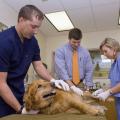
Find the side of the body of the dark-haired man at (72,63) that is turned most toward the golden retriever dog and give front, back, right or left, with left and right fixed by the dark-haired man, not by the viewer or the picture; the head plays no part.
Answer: front

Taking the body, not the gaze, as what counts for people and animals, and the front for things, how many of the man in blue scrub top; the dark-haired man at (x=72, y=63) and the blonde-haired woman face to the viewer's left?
1

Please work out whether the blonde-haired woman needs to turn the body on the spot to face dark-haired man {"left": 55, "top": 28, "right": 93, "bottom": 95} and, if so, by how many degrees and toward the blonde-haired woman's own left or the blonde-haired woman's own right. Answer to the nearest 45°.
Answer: approximately 45° to the blonde-haired woman's own right

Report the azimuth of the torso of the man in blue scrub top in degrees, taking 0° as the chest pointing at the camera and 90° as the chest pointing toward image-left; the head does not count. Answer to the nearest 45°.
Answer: approximately 315°

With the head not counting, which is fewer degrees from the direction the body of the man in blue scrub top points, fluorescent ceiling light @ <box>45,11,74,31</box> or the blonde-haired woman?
the blonde-haired woman

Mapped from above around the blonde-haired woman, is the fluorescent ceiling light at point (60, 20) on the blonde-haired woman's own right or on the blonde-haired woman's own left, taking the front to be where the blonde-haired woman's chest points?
on the blonde-haired woman's own right

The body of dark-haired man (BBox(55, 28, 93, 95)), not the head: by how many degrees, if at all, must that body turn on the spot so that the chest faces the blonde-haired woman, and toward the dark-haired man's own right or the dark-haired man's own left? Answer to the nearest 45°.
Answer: approximately 45° to the dark-haired man's own left

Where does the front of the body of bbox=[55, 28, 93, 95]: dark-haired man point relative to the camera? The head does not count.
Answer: toward the camera

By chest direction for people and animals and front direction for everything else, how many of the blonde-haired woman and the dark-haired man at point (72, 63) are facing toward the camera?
1

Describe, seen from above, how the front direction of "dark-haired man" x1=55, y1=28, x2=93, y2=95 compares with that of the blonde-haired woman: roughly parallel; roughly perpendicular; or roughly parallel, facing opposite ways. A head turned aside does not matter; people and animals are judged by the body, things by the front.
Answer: roughly perpendicular

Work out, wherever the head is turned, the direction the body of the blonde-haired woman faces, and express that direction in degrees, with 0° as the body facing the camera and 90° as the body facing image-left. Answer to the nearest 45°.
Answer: approximately 90°
